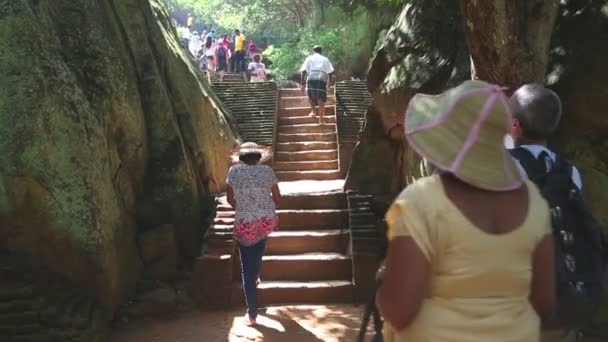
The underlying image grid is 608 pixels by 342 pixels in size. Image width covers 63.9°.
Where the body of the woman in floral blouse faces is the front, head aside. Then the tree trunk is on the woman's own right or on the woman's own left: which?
on the woman's own right

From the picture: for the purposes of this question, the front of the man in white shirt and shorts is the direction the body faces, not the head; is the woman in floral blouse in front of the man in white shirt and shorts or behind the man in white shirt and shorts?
behind

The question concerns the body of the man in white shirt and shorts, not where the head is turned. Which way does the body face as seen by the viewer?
away from the camera

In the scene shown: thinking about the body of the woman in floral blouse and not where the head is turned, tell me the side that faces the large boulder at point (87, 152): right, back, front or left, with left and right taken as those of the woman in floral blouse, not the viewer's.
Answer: left

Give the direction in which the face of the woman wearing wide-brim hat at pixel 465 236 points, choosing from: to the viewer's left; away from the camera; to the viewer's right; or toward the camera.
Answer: away from the camera

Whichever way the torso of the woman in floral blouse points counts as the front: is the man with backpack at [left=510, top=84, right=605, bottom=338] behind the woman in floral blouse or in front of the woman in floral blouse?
behind

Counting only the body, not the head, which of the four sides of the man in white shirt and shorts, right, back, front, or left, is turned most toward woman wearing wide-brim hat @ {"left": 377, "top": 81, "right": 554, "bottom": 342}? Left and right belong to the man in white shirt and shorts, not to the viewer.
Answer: back

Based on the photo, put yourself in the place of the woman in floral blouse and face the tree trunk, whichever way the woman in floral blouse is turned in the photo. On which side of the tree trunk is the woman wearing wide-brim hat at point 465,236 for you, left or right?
right

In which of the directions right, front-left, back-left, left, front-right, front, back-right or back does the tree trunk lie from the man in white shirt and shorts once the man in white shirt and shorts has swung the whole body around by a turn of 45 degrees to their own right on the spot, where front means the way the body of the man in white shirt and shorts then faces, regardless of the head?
back-right

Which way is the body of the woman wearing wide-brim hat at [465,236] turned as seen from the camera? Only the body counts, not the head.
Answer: away from the camera

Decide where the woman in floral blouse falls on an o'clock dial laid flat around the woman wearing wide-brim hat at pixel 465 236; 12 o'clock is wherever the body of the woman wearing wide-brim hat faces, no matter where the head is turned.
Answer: The woman in floral blouse is roughly at 11 o'clock from the woman wearing wide-brim hat.

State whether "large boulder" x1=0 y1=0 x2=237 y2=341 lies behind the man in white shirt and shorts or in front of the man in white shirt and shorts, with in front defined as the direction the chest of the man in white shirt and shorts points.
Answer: behind

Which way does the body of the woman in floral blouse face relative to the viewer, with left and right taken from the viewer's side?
facing away from the viewer

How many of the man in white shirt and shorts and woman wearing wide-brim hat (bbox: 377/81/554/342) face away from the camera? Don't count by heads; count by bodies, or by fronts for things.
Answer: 2

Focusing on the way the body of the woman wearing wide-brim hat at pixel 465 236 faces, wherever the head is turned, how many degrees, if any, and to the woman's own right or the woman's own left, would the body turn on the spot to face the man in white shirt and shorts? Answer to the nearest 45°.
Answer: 0° — they already face them
